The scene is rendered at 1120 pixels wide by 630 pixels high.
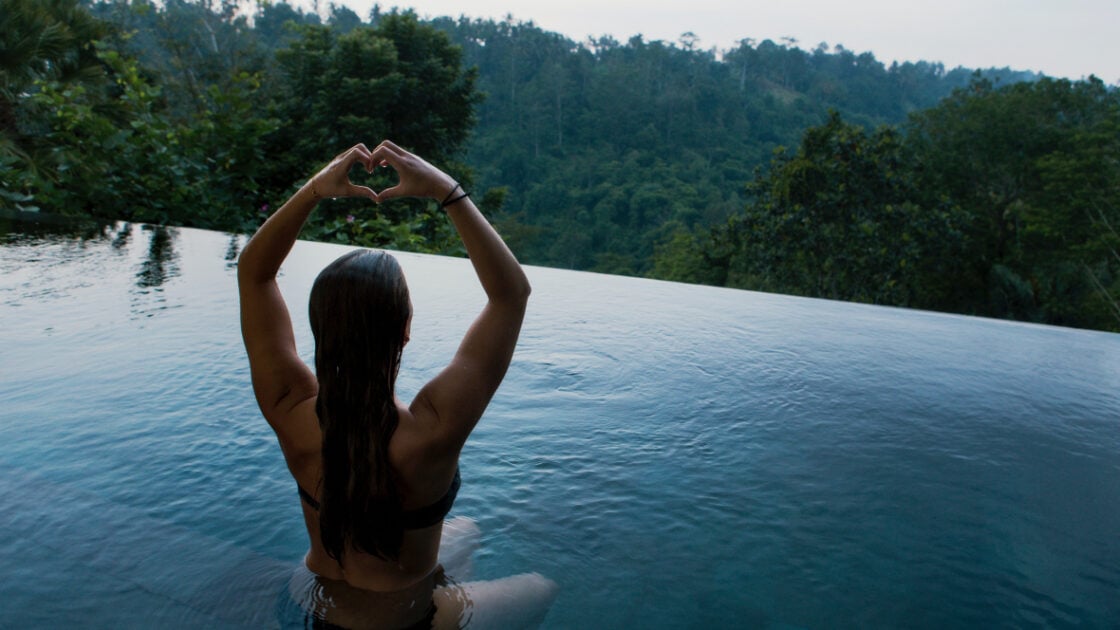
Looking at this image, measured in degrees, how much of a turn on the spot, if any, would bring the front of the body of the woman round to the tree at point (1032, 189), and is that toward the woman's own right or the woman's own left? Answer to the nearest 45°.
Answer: approximately 45° to the woman's own right

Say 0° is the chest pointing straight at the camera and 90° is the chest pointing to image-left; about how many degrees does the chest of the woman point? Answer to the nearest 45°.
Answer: approximately 180°
